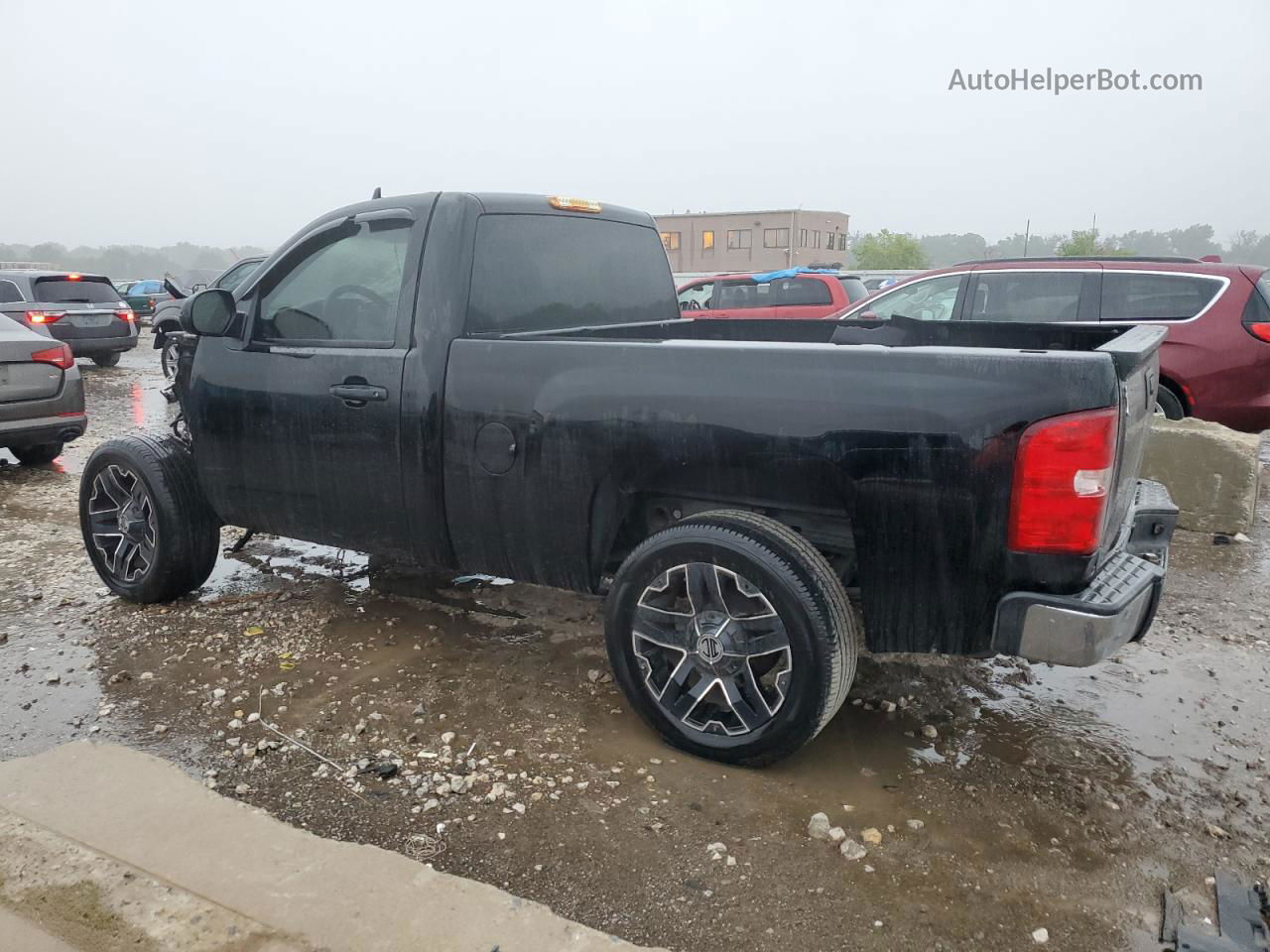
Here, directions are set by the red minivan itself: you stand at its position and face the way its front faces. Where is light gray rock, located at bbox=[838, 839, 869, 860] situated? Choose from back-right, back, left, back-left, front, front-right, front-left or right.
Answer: left

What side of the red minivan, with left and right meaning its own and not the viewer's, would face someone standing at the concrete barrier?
left

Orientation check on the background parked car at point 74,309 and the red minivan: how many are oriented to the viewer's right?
0

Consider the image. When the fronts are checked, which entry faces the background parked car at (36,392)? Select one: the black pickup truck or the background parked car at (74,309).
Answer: the black pickup truck

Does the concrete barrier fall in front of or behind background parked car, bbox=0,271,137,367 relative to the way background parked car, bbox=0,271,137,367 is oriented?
behind

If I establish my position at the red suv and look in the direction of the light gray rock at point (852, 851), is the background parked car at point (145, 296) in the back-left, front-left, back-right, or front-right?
back-right

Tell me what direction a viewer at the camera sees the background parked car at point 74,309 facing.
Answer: facing away from the viewer and to the left of the viewer

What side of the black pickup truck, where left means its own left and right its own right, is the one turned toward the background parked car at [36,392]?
front

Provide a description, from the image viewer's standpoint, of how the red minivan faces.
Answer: facing to the left of the viewer

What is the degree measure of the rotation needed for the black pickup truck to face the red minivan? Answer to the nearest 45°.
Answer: approximately 90° to its right

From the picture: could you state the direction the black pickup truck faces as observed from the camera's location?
facing away from the viewer and to the left of the viewer
